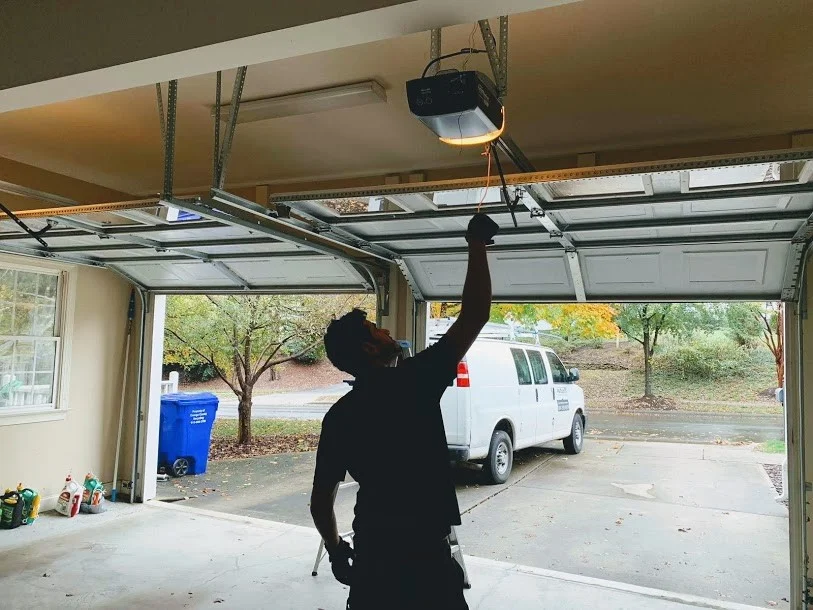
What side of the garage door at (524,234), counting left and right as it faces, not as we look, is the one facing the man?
back

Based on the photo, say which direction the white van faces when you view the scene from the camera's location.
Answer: facing away from the viewer and to the right of the viewer

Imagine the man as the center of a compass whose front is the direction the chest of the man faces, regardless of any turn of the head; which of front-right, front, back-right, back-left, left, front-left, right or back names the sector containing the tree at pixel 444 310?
front-left

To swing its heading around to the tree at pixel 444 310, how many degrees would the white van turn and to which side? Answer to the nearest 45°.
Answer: approximately 45° to its left

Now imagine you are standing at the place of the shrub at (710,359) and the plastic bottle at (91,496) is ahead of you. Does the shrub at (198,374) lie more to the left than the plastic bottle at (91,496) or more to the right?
right

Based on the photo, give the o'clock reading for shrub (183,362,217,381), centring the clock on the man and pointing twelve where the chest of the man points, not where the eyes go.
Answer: The shrub is roughly at 10 o'clock from the man.

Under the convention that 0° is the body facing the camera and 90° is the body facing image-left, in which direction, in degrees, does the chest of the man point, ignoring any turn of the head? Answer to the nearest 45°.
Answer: approximately 225°

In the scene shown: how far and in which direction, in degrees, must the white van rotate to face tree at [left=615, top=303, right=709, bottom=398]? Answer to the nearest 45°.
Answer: approximately 45° to its left

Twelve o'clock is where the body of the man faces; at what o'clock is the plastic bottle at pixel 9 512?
The plastic bottle is roughly at 9 o'clock from the man.

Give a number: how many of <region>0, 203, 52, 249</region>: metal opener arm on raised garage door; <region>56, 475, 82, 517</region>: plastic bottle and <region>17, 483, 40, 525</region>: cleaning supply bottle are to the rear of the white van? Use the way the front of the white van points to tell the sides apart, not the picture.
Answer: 3
